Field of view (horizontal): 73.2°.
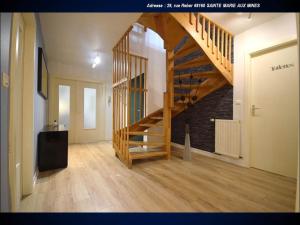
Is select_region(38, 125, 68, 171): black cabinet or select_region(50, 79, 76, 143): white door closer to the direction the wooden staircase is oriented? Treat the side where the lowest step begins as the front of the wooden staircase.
the black cabinet

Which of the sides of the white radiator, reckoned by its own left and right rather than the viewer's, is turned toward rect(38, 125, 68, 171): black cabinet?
front

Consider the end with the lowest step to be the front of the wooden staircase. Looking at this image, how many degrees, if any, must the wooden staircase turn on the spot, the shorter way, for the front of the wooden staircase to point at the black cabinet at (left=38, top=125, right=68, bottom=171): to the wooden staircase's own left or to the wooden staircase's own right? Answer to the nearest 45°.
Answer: approximately 45° to the wooden staircase's own right

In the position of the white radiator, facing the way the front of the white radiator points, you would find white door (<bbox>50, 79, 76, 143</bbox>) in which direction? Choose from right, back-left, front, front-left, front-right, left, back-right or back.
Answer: front-right

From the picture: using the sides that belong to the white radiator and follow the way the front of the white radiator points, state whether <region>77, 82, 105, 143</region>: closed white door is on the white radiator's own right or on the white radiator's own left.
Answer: on the white radiator's own right

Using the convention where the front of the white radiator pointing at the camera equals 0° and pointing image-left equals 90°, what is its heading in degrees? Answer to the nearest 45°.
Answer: approximately 45°

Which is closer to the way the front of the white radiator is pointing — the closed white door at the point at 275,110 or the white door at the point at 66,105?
the white door

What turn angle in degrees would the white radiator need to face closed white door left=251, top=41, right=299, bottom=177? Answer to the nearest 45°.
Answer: approximately 90° to its left

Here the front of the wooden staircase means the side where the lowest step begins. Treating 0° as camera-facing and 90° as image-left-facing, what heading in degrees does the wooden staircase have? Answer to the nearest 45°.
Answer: approximately 0°
